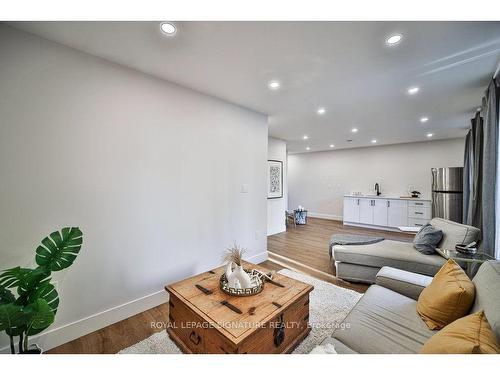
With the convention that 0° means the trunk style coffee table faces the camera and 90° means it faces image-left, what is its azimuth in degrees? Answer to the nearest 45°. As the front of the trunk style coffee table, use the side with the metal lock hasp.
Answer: approximately 315°

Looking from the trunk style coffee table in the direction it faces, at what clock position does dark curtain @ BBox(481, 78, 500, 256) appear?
The dark curtain is roughly at 10 o'clock from the trunk style coffee table.

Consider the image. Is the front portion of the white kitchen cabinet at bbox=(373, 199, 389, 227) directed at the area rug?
yes

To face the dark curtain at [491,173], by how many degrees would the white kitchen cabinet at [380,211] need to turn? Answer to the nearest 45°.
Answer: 0° — it already faces it

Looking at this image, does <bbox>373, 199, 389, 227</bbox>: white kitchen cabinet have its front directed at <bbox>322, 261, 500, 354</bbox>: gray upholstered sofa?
yes

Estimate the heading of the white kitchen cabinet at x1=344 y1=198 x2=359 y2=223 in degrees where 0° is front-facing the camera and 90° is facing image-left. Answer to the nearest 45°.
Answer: approximately 0°

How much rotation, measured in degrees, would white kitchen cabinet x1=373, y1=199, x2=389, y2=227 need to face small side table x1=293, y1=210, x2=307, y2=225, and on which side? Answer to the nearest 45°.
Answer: approximately 90° to its right

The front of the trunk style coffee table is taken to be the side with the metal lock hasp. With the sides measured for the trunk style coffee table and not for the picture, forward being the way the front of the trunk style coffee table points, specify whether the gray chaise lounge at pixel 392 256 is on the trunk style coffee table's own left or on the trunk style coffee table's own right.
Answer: on the trunk style coffee table's own left

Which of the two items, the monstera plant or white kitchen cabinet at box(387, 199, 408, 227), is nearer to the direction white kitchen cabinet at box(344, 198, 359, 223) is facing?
the monstera plant

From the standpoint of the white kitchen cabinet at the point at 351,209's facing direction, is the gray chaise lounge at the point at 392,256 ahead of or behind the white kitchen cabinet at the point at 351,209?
ahead

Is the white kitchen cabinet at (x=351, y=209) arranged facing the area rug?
yes

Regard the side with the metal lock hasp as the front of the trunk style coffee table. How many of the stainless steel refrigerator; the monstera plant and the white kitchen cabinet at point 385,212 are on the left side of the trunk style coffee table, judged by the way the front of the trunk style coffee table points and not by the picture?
2
